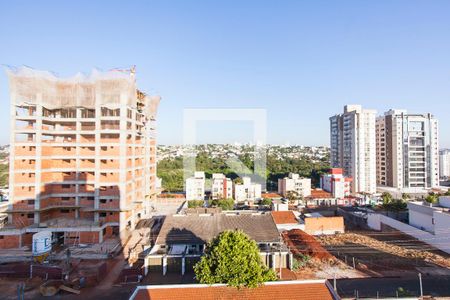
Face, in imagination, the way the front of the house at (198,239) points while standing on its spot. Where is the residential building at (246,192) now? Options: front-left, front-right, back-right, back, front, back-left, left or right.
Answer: back

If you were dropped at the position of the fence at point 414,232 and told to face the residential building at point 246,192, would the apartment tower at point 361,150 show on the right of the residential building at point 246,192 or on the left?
right

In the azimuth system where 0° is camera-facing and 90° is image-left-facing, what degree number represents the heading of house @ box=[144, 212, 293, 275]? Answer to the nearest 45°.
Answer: approximately 0°

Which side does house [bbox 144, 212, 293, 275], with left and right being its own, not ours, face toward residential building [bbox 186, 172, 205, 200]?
back

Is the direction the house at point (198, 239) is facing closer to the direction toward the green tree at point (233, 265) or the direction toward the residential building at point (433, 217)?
the green tree

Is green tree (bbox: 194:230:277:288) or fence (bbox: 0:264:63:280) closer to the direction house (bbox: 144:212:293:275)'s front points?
the green tree

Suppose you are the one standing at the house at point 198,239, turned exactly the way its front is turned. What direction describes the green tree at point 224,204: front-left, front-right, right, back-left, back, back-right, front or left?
back

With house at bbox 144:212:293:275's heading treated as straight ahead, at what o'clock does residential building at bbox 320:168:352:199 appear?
The residential building is roughly at 7 o'clock from the house.

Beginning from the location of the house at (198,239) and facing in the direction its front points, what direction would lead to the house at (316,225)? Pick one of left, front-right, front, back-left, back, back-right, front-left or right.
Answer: back-left

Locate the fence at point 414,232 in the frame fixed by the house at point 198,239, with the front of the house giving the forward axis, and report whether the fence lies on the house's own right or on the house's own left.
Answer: on the house's own left

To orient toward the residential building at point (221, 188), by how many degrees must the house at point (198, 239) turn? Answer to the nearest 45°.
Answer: approximately 180°

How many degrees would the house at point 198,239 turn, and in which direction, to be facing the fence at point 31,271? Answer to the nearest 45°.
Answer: approximately 90° to its right

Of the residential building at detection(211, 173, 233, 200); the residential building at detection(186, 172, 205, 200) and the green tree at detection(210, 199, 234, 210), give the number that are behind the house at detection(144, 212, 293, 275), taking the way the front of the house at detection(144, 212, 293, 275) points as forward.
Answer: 3
